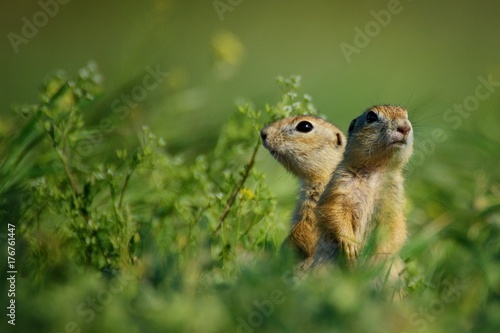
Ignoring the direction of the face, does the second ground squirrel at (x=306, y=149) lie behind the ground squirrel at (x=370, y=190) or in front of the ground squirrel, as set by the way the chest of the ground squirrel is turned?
behind

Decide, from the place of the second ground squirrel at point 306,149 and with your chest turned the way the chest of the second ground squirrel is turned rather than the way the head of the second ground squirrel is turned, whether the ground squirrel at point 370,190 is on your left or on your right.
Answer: on your left

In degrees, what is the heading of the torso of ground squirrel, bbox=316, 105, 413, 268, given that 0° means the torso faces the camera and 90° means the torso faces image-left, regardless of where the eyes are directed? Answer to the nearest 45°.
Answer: approximately 315°
